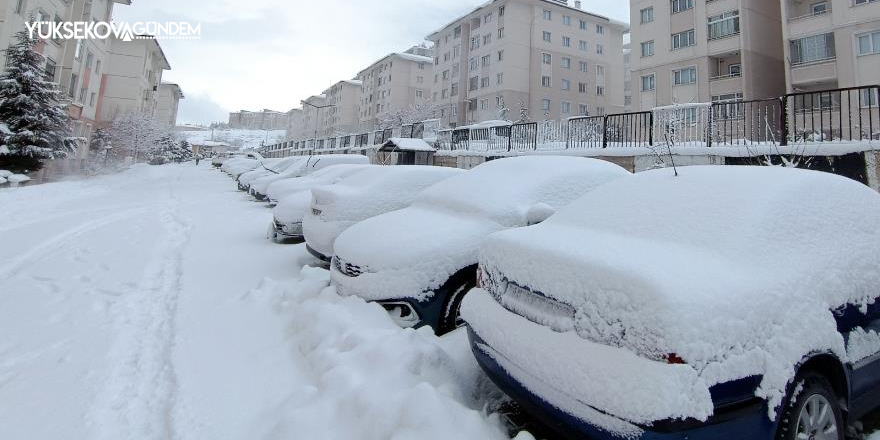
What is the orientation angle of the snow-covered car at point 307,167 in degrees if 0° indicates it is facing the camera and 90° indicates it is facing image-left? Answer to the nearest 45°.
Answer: approximately 45°

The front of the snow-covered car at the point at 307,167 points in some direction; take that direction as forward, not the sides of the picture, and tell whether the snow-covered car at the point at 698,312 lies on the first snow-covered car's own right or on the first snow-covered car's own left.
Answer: on the first snow-covered car's own left

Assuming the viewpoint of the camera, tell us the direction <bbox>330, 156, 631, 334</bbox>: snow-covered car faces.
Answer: facing the viewer and to the left of the viewer

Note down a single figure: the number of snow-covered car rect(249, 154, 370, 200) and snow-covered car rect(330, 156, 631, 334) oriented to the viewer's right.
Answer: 0

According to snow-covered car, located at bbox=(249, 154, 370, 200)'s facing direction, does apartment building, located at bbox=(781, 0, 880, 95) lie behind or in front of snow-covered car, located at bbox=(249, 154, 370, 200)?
behind

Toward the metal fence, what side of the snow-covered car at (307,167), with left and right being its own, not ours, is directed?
left
